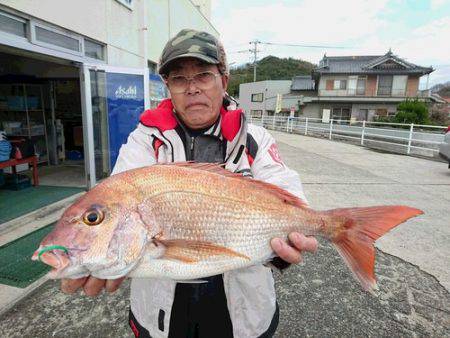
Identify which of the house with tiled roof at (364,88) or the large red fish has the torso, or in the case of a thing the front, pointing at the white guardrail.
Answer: the house with tiled roof

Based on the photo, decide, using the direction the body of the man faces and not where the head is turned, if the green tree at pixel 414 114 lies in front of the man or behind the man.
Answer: behind

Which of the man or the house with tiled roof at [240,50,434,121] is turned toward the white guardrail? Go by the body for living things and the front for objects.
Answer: the house with tiled roof

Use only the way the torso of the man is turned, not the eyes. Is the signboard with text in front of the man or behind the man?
behind

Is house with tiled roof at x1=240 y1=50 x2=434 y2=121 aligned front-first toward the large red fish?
yes

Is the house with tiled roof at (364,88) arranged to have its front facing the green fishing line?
yes

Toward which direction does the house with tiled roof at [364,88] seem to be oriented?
toward the camera

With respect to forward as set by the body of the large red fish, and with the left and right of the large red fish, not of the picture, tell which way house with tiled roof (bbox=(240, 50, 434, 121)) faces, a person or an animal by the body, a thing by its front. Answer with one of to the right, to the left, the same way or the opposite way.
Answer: to the left

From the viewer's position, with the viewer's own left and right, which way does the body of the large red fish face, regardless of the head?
facing to the left of the viewer

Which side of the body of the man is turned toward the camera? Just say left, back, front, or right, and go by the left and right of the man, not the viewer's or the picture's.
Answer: front

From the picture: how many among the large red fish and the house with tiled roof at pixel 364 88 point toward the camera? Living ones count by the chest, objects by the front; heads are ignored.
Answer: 1

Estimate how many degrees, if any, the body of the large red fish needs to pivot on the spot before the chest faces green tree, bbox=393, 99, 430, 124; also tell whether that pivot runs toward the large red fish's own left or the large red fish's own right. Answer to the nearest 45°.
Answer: approximately 135° to the large red fish's own right
